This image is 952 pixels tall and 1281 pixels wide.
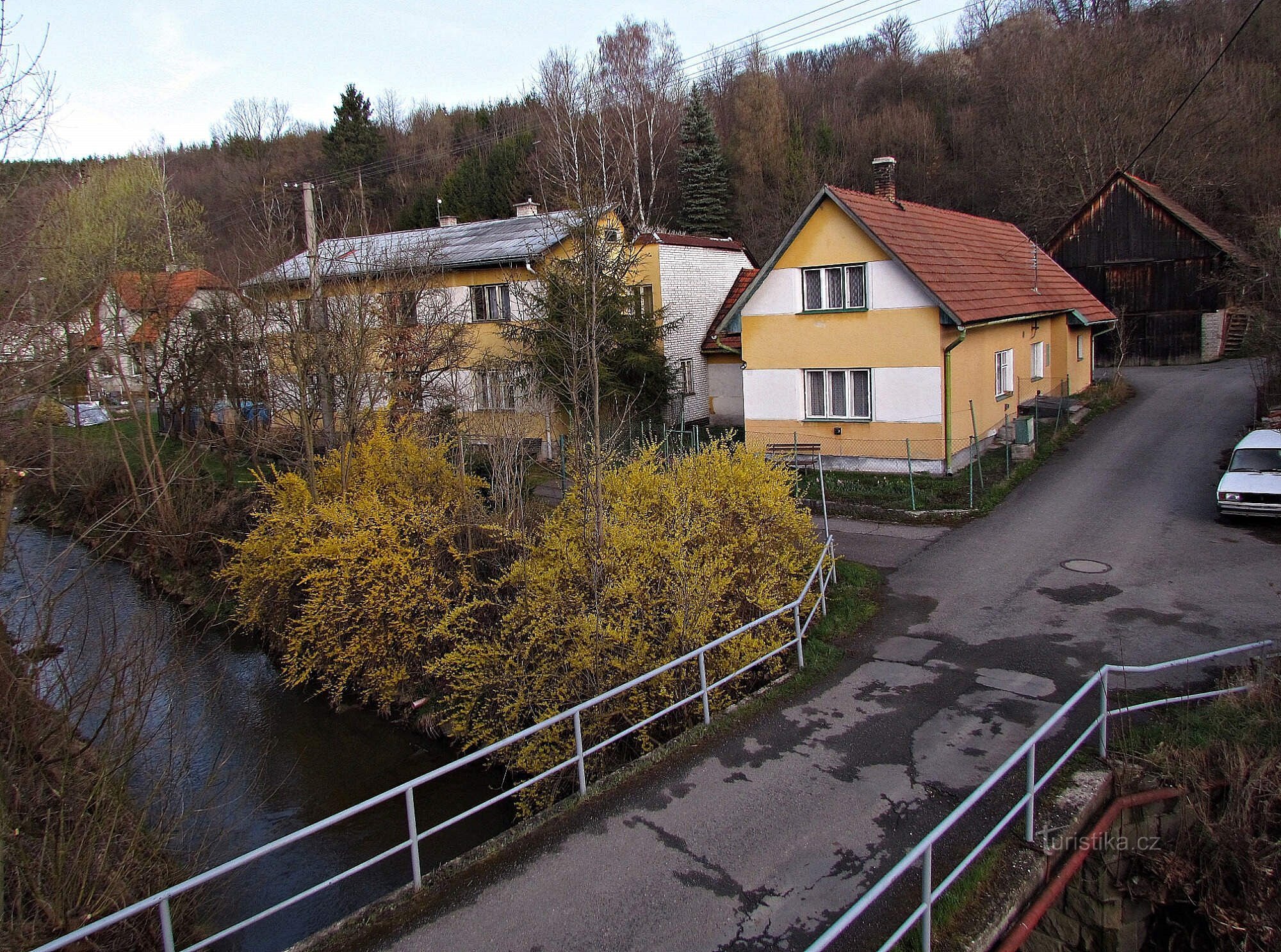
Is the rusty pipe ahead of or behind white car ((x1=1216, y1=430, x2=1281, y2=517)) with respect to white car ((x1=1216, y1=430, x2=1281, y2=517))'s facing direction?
ahead

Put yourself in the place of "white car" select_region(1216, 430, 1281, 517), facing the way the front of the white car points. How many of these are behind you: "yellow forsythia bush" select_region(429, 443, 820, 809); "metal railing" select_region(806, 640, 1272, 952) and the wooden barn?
1

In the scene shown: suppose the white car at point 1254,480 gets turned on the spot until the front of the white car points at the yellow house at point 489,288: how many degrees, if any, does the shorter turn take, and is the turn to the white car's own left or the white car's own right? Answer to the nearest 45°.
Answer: approximately 90° to the white car's own right

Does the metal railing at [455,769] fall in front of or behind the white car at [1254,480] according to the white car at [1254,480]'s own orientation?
in front

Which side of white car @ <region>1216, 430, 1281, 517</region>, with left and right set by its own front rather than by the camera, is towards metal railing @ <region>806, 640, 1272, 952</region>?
front

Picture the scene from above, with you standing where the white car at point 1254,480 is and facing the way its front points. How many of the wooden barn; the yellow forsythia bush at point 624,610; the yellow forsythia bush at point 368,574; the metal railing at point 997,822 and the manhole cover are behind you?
1

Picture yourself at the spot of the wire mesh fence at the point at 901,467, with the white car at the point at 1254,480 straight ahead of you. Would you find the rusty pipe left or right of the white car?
right

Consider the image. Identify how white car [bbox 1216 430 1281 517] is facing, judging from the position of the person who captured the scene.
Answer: facing the viewer

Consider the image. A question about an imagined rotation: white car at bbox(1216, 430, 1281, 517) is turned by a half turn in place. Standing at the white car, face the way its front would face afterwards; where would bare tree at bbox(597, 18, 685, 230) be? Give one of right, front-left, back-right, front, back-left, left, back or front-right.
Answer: front-left

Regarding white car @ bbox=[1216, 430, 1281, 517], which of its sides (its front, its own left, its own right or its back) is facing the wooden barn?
back

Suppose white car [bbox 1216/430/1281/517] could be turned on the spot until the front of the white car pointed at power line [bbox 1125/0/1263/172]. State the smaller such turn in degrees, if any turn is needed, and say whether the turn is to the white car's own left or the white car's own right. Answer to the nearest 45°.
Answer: approximately 180°

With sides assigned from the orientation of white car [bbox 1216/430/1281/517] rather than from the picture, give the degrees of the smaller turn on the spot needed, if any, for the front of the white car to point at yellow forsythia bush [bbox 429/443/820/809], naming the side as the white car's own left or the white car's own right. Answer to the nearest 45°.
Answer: approximately 45° to the white car's own right

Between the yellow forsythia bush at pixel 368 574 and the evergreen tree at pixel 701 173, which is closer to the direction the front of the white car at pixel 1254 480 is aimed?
the yellow forsythia bush

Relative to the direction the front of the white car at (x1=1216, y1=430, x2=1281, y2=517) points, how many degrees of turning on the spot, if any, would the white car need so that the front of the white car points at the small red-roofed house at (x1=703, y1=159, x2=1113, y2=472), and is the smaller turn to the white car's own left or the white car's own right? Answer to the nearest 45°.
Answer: approximately 90° to the white car's own right
